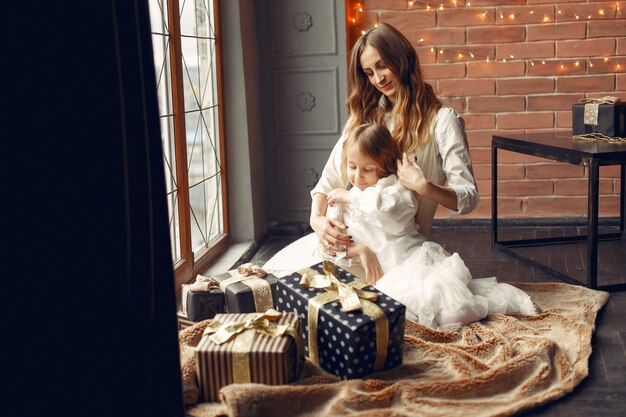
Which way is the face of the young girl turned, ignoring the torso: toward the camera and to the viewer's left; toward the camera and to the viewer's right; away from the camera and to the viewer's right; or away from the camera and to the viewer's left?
toward the camera and to the viewer's left

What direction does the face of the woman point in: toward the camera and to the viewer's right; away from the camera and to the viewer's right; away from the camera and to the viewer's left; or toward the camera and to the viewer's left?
toward the camera and to the viewer's left

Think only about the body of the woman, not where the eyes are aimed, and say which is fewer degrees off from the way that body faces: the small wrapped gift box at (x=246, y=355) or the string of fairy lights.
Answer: the small wrapped gift box

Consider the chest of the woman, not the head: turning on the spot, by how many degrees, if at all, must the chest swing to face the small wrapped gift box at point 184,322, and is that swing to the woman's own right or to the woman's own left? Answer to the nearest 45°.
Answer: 0° — they already face it

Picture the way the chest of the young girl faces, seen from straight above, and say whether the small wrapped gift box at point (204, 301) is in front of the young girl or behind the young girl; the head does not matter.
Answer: in front

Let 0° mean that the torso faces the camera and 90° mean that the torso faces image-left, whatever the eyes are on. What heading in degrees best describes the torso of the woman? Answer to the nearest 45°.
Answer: approximately 45°

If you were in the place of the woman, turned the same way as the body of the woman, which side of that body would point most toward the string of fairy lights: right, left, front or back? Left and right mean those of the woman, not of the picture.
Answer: back

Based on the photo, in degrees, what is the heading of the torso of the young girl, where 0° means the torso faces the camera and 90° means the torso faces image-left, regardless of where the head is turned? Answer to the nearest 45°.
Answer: approximately 45°

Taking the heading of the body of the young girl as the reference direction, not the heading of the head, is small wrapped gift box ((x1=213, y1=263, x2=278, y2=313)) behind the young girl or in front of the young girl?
in front

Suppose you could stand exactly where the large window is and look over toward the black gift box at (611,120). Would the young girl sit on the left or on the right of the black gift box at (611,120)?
right

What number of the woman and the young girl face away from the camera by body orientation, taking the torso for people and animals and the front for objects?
0
